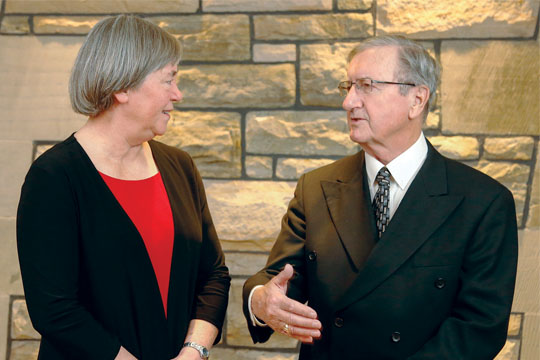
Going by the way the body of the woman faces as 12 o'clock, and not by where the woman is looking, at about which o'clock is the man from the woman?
The man is roughly at 11 o'clock from the woman.

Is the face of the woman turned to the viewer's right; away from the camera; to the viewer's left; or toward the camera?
to the viewer's right

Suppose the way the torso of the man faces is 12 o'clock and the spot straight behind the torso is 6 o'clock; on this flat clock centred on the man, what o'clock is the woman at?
The woman is roughly at 1 o'clock from the man.

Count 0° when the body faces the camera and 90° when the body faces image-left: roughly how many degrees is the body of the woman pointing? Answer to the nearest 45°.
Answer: approximately 315°

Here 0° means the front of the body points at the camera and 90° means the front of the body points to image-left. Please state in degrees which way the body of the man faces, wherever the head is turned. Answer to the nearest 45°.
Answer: approximately 45°
